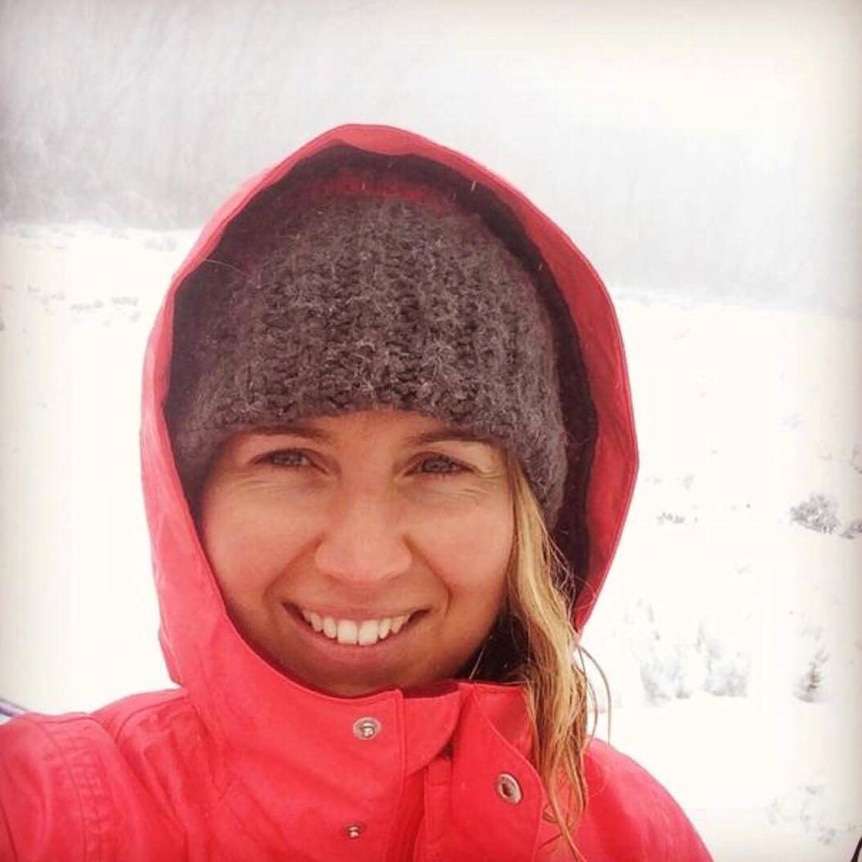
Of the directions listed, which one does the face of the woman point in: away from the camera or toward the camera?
toward the camera

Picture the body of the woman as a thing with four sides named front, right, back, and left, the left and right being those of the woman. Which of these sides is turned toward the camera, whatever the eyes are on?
front
